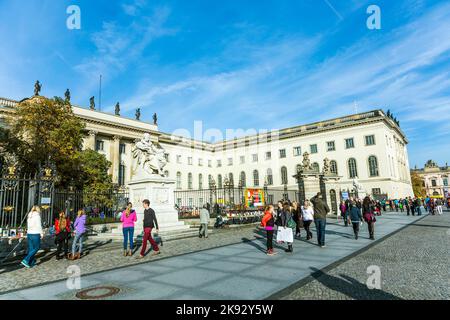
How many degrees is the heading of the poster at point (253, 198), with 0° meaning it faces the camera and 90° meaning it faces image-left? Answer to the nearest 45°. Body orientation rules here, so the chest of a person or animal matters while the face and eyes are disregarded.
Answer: approximately 0°

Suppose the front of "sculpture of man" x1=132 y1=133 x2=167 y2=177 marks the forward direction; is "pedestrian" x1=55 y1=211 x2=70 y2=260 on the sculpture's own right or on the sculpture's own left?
on the sculpture's own right

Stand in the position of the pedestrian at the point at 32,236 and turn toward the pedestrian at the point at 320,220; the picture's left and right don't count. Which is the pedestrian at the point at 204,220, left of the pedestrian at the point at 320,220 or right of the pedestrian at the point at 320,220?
left
